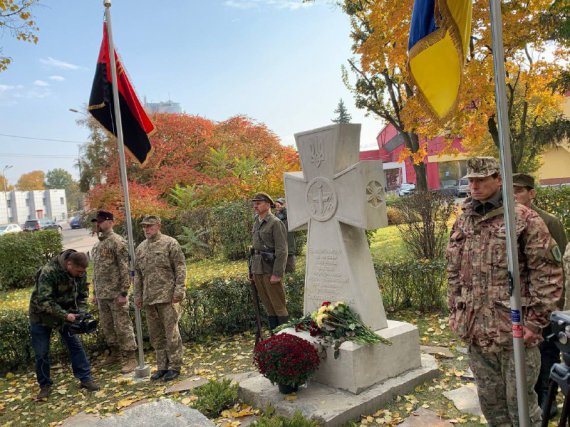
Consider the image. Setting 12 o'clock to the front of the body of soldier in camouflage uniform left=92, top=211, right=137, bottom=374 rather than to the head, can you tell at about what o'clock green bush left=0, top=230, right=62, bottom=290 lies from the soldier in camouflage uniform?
The green bush is roughly at 4 o'clock from the soldier in camouflage uniform.

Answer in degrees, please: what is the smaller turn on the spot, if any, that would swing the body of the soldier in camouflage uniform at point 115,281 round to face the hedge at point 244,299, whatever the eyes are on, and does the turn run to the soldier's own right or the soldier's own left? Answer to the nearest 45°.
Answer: approximately 135° to the soldier's own left

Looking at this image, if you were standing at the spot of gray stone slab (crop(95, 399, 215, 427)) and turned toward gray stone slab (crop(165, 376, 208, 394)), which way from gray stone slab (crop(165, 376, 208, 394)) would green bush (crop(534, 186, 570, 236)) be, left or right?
right

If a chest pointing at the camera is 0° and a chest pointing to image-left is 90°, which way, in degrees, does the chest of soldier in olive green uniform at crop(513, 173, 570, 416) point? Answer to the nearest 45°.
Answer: approximately 45°

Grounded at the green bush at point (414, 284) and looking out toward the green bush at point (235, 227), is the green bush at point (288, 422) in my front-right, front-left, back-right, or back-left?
back-left

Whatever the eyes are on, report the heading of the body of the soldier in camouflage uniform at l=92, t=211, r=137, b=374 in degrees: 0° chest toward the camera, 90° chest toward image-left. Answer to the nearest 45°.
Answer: approximately 45°
